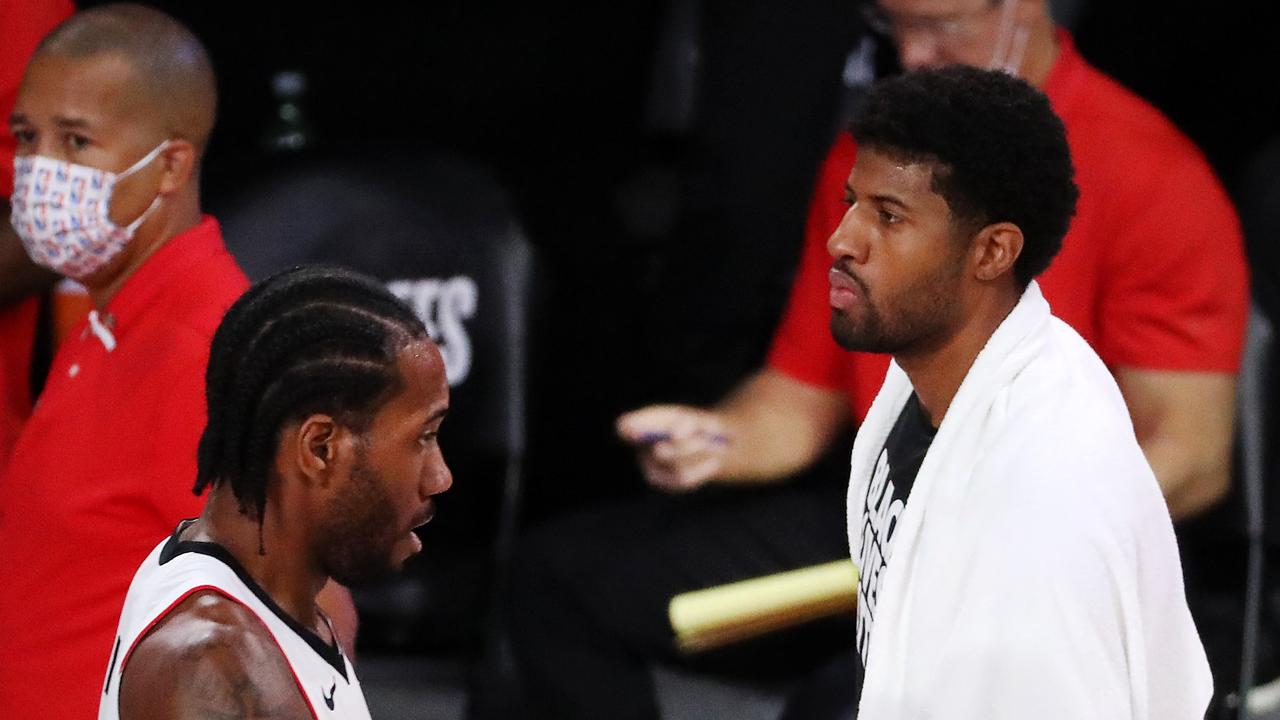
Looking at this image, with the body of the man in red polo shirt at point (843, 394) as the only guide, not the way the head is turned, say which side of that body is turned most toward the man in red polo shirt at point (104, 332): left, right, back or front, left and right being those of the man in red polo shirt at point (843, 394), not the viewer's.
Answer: front

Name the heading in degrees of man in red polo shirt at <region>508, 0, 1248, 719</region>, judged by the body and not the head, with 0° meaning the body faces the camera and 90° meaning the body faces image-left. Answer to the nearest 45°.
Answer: approximately 45°
